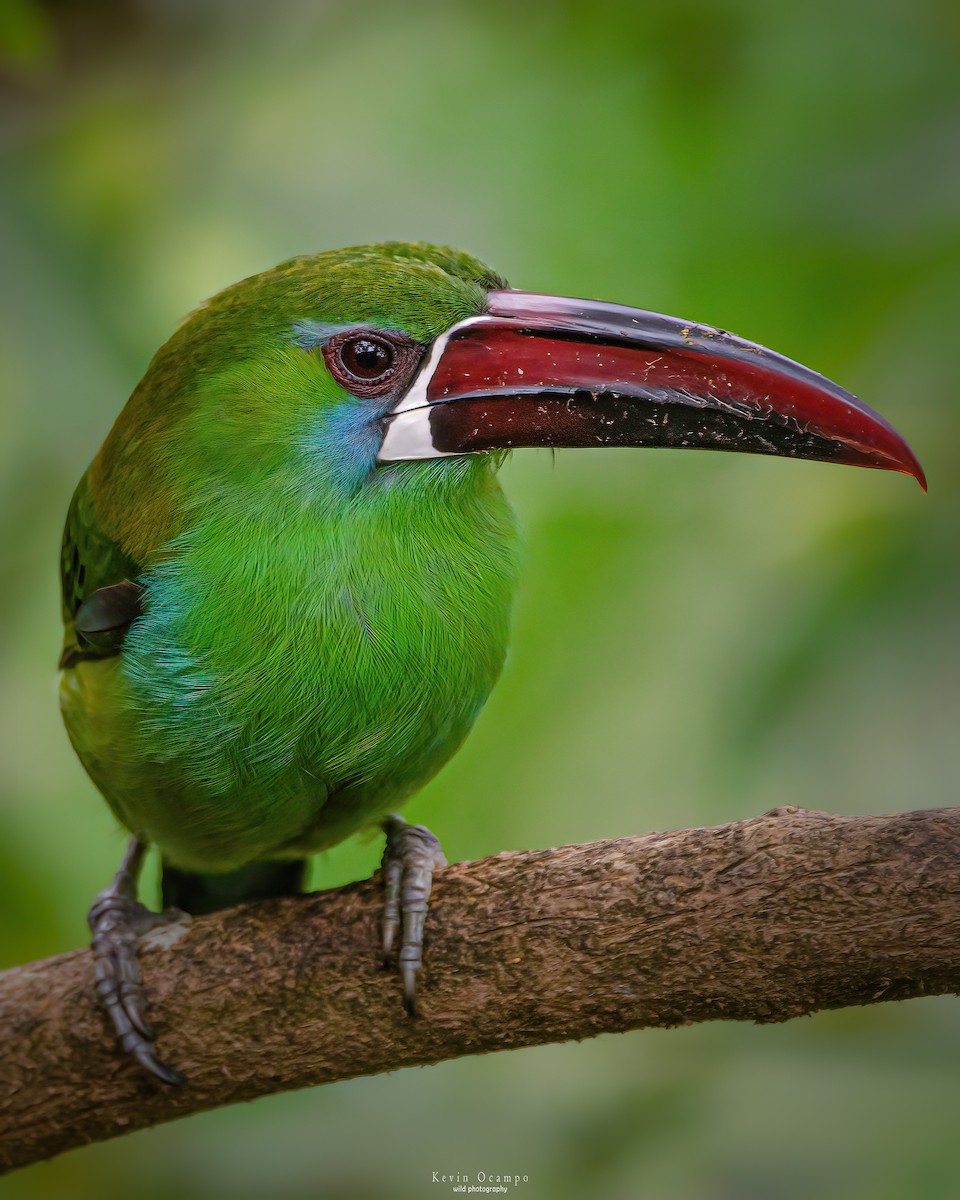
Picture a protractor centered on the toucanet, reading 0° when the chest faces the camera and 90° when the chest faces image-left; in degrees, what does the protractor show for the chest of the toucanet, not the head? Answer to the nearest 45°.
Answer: approximately 315°
